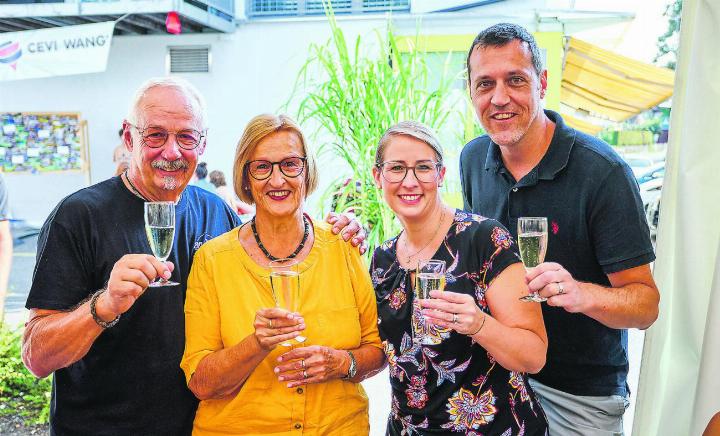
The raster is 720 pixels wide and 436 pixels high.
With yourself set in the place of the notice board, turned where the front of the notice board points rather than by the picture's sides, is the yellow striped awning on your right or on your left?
on your left

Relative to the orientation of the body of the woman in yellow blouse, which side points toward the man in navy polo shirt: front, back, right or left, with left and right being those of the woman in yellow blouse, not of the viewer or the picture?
left

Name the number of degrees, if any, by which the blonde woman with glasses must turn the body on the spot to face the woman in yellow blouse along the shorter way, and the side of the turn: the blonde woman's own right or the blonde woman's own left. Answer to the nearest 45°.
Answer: approximately 45° to the blonde woman's own right

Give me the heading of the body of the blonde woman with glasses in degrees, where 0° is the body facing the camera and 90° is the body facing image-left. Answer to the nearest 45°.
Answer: approximately 45°

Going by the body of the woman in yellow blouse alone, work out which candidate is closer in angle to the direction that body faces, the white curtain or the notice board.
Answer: the white curtain
